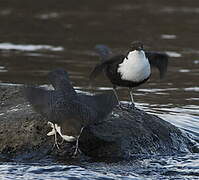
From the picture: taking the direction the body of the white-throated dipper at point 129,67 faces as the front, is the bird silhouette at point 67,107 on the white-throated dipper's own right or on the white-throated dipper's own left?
on the white-throated dipper's own right

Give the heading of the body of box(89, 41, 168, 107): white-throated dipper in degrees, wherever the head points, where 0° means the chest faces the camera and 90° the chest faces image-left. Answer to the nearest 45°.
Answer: approximately 315°
